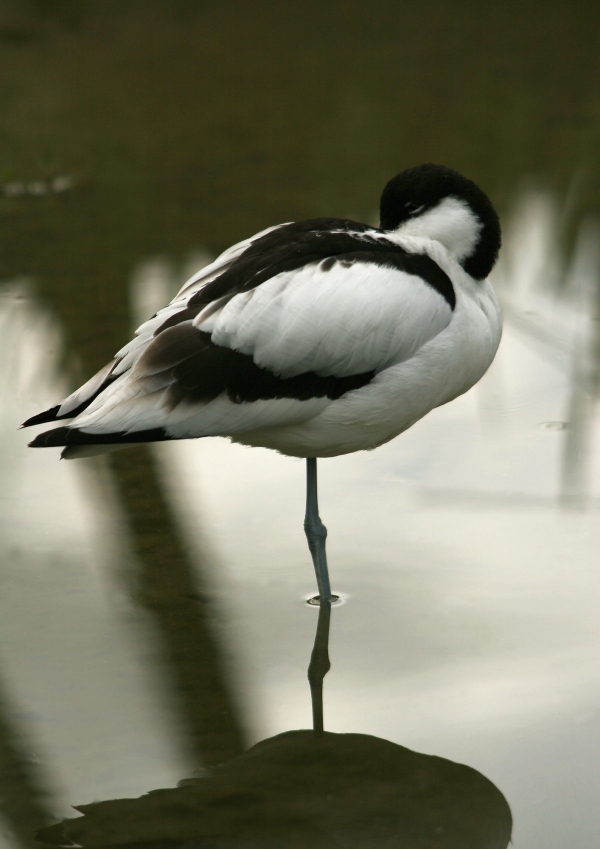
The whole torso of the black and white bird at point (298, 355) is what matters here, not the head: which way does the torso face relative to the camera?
to the viewer's right
